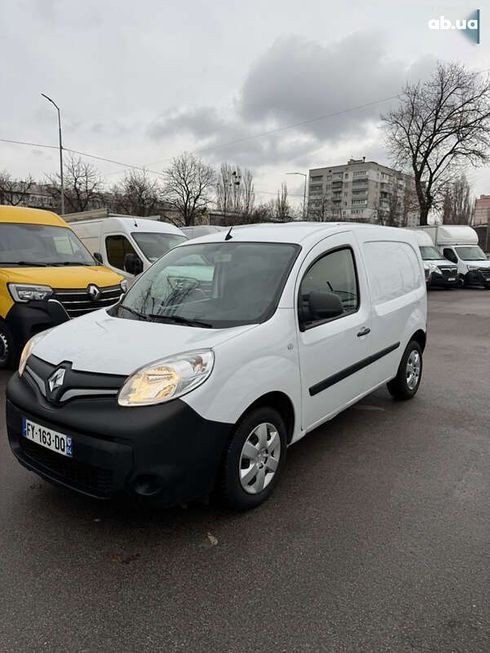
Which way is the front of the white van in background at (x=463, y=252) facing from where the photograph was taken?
facing the viewer and to the right of the viewer

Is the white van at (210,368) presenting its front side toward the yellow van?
no

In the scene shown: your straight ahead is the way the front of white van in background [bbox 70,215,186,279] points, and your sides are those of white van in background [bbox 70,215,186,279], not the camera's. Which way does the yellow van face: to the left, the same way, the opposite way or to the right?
the same way

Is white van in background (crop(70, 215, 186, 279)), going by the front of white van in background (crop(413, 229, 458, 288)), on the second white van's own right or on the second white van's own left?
on the second white van's own right

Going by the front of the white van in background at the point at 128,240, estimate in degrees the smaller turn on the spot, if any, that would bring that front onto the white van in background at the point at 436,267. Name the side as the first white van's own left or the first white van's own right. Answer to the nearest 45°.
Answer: approximately 90° to the first white van's own left

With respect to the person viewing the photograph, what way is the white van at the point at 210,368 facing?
facing the viewer and to the left of the viewer

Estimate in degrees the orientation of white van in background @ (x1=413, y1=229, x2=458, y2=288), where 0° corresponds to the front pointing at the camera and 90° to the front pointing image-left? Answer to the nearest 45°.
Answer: approximately 315°

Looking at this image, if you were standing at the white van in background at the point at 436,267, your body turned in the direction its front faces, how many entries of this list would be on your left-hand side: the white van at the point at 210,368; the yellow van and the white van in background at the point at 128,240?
0

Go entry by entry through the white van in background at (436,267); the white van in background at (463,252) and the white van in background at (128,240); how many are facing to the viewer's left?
0

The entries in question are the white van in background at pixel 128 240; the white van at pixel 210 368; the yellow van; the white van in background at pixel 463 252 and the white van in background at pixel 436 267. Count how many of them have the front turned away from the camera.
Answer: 0

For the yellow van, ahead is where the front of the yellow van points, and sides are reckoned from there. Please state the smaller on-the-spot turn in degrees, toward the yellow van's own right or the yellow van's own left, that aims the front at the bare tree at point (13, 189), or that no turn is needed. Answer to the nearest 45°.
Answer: approximately 135° to the yellow van's own left

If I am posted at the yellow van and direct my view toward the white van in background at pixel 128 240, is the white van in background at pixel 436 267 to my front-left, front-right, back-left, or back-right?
front-right

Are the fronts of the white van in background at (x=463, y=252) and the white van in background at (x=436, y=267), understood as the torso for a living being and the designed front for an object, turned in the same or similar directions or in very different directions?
same or similar directions
